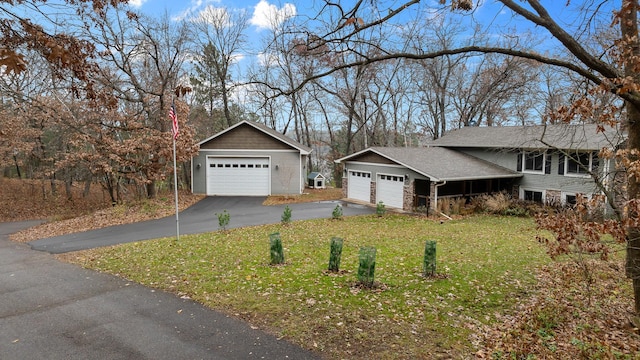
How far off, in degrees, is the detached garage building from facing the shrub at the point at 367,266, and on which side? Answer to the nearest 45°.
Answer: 0° — it already faces it

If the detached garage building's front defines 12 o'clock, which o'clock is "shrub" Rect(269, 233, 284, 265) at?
The shrub is roughly at 12 o'clock from the detached garage building.

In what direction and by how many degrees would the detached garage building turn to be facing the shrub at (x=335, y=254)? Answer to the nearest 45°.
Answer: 0° — it already faces it

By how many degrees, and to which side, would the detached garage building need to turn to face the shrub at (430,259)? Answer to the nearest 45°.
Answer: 0° — it already faces it

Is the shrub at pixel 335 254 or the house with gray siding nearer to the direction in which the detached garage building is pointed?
the shrub

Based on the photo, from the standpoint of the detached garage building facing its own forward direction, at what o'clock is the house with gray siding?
The house with gray siding is roughly at 10 o'clock from the detached garage building.

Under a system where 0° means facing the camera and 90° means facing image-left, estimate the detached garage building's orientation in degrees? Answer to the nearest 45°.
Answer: approximately 0°

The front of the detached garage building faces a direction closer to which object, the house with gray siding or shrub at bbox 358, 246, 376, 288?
the shrub
